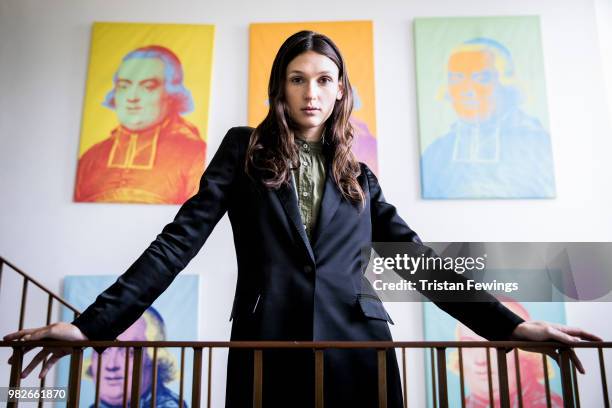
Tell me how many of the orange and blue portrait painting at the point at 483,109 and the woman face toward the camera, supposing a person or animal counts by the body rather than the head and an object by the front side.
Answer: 2

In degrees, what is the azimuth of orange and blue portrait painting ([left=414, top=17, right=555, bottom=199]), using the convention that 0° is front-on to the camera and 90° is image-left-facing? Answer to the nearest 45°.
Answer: approximately 0°
